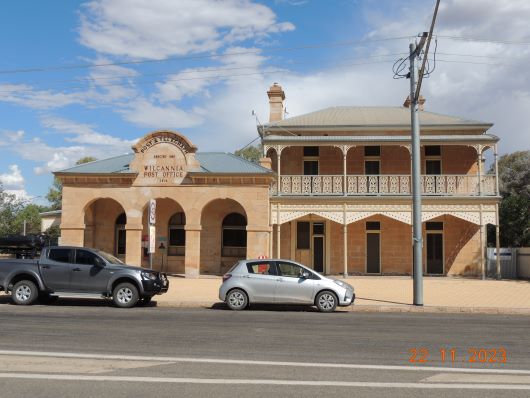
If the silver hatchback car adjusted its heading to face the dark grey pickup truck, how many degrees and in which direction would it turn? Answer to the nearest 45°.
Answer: approximately 180°

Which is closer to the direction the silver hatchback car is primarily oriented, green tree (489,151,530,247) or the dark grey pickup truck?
the green tree

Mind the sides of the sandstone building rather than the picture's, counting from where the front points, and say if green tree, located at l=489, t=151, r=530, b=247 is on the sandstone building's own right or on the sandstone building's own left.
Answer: on the sandstone building's own left

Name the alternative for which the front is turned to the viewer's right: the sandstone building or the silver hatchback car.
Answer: the silver hatchback car

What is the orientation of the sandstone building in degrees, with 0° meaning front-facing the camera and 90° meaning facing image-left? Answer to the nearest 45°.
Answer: approximately 0°

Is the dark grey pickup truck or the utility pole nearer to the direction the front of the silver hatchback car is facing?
the utility pole

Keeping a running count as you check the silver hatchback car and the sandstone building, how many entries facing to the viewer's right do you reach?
1

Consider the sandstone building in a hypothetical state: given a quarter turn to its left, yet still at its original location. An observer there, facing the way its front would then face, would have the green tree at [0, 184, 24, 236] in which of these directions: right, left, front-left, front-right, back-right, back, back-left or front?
back-left

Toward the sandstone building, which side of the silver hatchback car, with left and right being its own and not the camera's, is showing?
left

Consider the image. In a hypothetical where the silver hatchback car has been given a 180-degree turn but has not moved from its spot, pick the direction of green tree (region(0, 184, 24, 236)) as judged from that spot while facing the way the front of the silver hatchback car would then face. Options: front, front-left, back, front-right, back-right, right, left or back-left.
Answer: front-right

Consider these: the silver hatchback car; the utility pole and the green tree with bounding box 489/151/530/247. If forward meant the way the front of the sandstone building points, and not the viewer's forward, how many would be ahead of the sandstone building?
2

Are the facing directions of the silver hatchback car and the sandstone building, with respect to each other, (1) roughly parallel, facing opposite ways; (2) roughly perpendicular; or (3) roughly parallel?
roughly perpendicular

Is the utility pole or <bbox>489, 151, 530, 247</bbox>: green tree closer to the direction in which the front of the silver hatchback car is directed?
the utility pole

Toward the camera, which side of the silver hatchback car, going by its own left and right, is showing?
right
